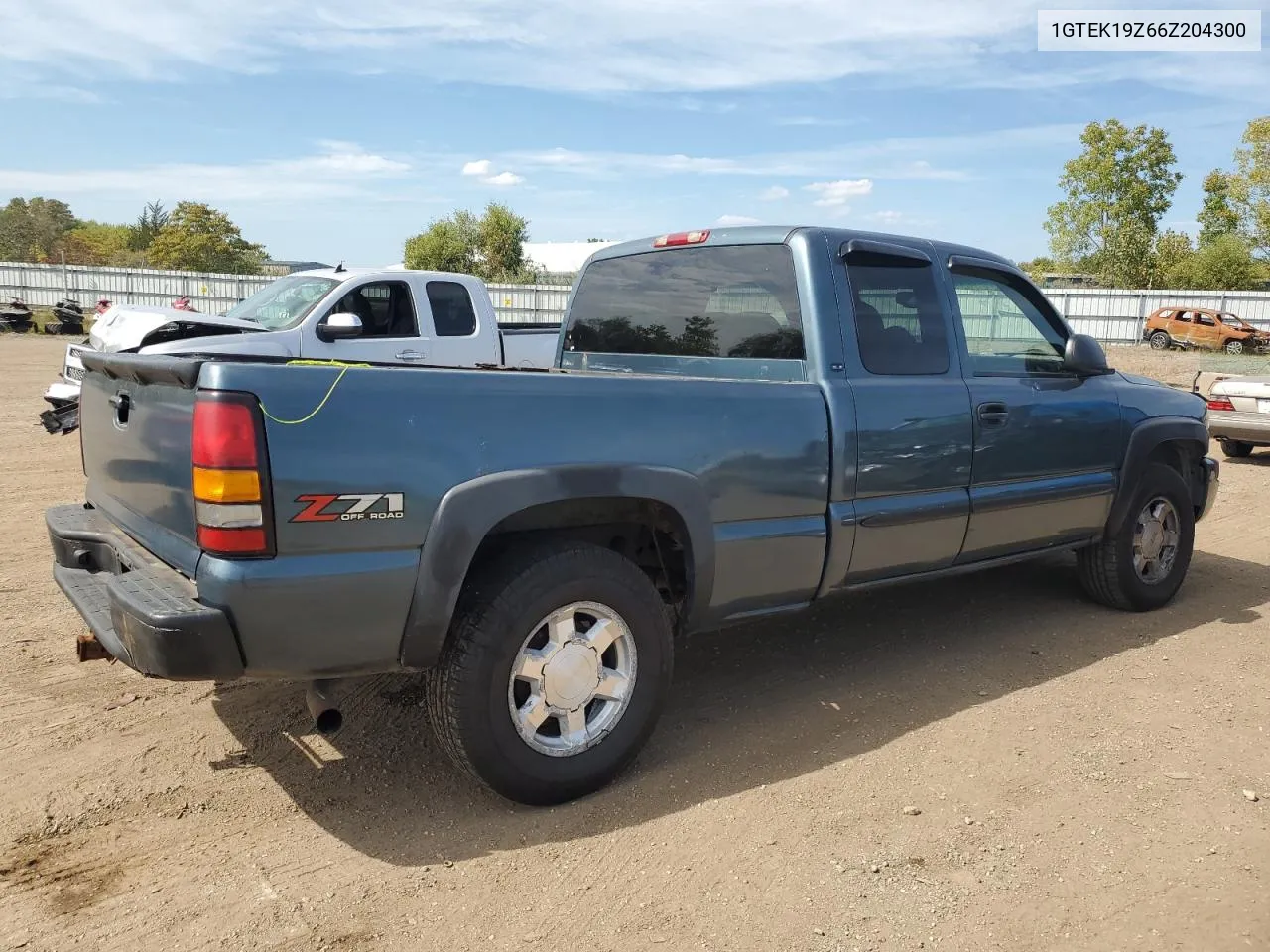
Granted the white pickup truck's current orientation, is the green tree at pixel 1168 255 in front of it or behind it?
behind

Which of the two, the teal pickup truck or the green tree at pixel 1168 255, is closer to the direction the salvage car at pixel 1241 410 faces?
the green tree

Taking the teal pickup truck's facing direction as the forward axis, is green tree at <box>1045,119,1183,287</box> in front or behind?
in front

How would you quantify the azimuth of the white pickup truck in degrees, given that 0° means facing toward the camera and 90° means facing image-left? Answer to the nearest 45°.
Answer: approximately 45°

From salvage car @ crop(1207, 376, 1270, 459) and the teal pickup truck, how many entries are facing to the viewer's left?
0

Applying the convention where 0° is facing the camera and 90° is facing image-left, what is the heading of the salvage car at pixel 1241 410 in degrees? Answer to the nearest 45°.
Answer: approximately 225°

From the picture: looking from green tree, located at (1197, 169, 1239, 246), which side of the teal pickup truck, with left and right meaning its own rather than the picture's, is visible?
front

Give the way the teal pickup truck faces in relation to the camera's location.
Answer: facing away from the viewer and to the right of the viewer

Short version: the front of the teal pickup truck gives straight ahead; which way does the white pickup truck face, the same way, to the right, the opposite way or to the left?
the opposite way

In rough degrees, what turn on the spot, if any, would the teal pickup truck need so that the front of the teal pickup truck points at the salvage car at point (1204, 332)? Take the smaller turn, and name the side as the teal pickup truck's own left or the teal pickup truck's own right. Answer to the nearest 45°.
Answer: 0° — it already faces it

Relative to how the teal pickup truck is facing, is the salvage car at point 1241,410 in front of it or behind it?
in front
